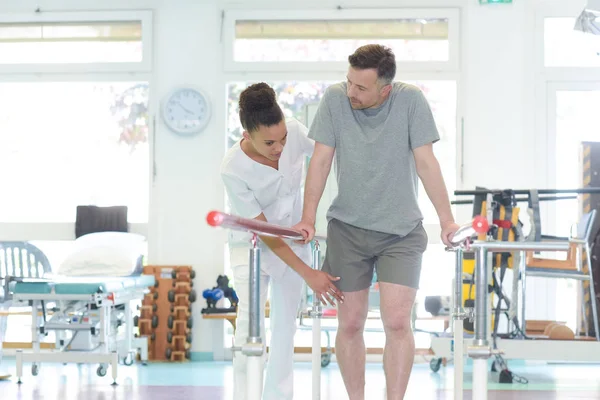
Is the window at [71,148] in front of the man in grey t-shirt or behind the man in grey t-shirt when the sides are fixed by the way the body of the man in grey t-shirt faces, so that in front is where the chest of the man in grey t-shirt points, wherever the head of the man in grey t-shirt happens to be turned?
behind

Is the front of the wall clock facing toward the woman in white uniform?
yes

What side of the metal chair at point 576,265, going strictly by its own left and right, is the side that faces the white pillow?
front

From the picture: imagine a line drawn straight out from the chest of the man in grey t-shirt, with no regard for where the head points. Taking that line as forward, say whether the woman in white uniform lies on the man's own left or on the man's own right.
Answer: on the man's own right

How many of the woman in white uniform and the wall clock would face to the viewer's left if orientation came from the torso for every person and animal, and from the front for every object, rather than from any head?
0

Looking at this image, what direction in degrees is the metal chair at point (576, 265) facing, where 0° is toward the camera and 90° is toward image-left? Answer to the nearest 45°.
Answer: approximately 90°

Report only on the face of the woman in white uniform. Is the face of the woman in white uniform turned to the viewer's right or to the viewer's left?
to the viewer's right

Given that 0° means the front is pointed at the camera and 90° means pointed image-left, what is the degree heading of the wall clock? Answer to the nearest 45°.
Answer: approximately 0°

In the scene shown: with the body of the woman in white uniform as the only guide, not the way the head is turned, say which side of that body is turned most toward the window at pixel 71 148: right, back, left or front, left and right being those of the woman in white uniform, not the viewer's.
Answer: back

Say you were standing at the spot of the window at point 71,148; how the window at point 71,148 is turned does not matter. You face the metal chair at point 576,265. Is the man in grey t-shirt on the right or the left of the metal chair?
right

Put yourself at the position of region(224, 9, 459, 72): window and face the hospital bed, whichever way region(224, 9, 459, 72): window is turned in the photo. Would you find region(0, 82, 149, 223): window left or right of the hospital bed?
right

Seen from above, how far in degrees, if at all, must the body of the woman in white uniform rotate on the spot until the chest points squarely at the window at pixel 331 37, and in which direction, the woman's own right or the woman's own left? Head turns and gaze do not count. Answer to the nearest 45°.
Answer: approximately 135° to the woman's own left

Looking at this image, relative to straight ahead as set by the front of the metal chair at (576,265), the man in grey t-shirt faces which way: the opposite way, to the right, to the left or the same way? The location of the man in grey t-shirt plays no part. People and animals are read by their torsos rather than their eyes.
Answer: to the left

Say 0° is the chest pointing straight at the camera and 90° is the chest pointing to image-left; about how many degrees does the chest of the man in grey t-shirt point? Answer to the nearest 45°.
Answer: approximately 0°
